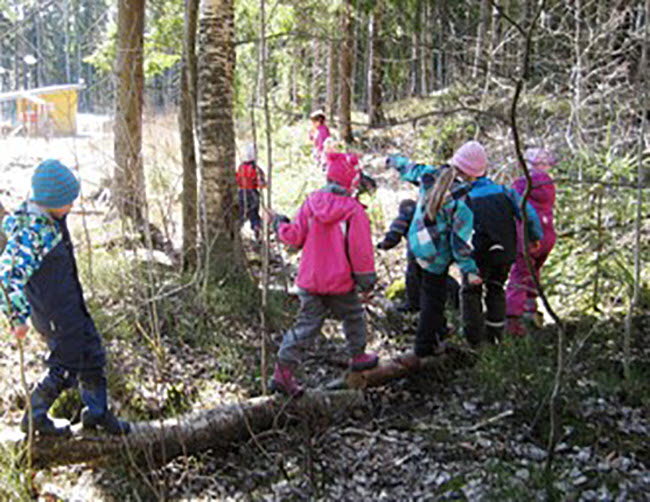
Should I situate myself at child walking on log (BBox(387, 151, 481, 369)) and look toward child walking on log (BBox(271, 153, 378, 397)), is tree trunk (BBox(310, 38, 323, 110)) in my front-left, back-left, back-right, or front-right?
back-right

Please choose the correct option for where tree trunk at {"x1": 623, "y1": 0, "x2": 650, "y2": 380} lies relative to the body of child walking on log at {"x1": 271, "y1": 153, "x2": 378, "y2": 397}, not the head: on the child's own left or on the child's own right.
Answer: on the child's own right

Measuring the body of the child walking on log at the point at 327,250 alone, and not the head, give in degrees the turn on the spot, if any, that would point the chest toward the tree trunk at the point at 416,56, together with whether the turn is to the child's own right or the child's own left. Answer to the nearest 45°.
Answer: approximately 45° to the child's own left

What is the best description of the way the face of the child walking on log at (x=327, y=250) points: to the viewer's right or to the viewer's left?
to the viewer's right

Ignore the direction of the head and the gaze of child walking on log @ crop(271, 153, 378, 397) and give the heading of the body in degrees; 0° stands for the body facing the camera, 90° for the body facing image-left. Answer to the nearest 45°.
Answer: approximately 225°

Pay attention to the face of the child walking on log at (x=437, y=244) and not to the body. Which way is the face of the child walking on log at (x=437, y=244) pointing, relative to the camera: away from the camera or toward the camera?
away from the camera

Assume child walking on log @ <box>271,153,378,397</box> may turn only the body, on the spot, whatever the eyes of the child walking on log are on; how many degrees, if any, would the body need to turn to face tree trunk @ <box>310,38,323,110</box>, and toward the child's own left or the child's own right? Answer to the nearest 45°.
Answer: approximately 45° to the child's own left
